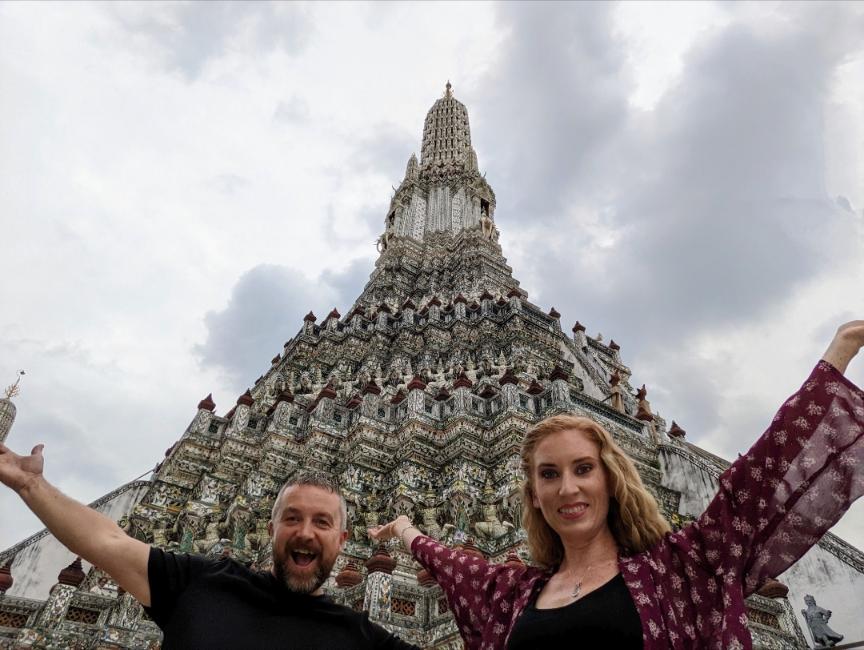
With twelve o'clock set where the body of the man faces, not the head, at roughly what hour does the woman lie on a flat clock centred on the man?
The woman is roughly at 10 o'clock from the man.

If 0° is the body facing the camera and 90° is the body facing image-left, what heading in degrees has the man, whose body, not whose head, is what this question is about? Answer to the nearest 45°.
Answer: approximately 0°

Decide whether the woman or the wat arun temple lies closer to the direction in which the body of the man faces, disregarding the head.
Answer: the woman

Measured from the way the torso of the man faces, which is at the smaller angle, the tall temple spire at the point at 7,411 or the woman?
the woman

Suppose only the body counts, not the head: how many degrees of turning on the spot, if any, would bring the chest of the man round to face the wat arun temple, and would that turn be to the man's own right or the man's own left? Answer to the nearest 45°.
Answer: approximately 180°
